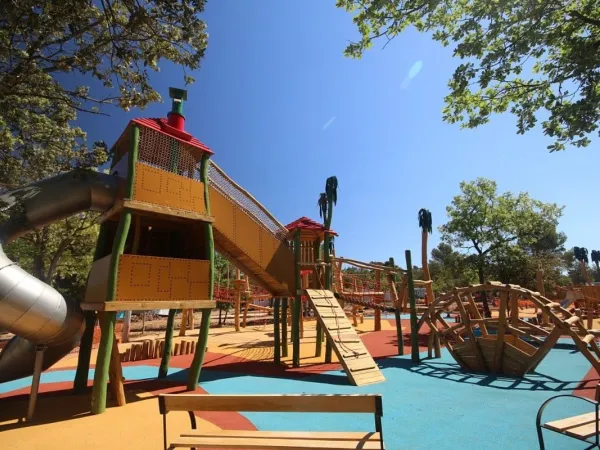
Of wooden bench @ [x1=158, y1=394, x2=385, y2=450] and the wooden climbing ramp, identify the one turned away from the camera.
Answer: the wooden bench

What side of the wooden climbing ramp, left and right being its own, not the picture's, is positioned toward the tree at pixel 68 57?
right

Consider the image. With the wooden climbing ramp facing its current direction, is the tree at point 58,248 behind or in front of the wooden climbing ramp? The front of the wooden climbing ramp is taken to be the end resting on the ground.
behind

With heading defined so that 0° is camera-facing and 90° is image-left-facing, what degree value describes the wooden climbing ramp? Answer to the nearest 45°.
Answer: approximately 315°

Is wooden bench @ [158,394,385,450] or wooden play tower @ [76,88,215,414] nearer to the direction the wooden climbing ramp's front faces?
the wooden bench

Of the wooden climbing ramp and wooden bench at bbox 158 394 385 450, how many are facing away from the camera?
1

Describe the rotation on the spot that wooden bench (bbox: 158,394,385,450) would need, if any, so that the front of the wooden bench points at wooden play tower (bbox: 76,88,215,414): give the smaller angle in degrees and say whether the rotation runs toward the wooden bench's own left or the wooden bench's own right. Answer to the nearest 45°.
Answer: approximately 45° to the wooden bench's own left

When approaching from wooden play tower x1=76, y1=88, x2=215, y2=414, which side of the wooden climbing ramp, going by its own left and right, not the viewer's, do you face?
right

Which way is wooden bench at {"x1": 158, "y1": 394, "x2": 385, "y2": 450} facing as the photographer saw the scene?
facing away from the viewer

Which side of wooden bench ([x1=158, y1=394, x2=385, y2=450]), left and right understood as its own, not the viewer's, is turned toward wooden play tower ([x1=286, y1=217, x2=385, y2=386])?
front
